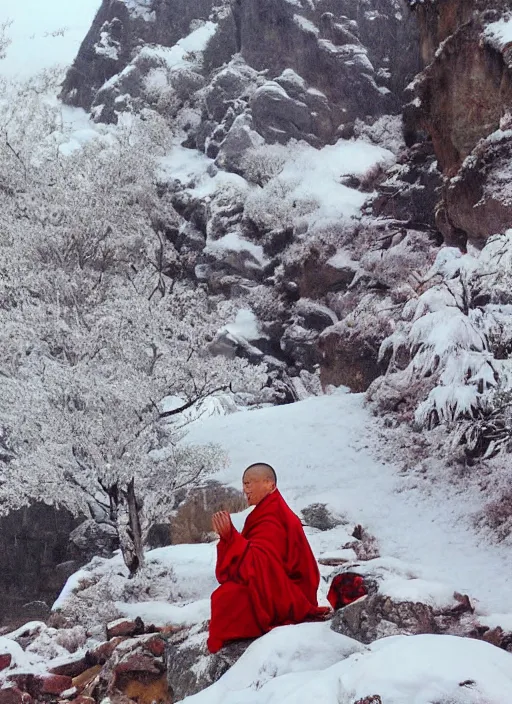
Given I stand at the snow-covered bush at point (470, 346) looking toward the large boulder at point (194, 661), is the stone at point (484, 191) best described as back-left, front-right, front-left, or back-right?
back-right

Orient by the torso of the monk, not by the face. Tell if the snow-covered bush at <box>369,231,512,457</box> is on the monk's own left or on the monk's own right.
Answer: on the monk's own right

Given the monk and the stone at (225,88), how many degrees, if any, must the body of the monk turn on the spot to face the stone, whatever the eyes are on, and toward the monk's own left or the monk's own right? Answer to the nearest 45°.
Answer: approximately 90° to the monk's own right

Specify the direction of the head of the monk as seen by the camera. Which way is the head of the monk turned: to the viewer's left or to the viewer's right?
to the viewer's left

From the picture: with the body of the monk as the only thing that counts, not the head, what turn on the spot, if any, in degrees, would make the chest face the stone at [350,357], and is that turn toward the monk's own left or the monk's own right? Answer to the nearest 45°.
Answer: approximately 90° to the monk's own right

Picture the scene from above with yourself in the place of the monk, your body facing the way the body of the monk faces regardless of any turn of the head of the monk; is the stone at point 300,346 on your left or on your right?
on your right

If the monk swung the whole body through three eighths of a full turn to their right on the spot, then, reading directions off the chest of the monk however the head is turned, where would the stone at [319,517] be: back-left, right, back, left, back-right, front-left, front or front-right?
front-left

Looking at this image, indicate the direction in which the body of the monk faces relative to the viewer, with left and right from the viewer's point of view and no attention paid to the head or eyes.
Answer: facing to the left of the viewer
